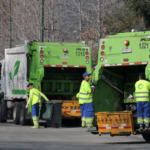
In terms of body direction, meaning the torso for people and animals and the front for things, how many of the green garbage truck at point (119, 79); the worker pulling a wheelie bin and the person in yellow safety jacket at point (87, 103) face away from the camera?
1

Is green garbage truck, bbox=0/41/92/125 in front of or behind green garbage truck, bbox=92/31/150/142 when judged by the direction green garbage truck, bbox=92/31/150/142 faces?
in front

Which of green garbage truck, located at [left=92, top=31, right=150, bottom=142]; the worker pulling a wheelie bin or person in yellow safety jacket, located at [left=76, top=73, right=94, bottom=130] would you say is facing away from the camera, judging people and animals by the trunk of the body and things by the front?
the green garbage truck

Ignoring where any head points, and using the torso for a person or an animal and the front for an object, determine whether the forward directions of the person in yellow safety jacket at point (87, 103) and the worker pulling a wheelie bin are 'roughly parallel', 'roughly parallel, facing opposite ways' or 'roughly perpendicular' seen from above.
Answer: roughly parallel, facing opposite ways

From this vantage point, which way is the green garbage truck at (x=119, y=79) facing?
away from the camera
